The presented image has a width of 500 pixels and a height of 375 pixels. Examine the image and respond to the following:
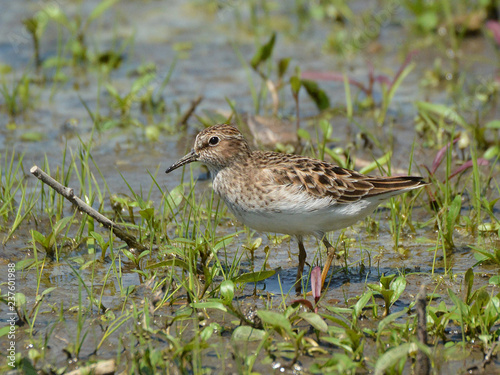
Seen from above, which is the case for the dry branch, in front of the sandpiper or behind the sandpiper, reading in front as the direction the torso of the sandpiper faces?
in front

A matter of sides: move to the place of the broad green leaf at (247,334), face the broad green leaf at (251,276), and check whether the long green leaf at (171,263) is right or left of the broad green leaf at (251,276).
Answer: left

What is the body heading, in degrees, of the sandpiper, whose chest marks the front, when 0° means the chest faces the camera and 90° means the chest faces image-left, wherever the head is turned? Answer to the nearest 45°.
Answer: approximately 90°

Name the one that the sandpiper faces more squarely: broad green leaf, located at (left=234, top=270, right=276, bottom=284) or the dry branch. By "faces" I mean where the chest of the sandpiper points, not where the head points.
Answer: the dry branch

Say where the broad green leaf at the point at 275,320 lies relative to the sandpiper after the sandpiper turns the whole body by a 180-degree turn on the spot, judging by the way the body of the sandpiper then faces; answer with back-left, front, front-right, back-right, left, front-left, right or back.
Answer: right

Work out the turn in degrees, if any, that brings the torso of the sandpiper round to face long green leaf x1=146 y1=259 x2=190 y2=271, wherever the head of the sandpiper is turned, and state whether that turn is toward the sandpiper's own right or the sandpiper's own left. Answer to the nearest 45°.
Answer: approximately 45° to the sandpiper's own left

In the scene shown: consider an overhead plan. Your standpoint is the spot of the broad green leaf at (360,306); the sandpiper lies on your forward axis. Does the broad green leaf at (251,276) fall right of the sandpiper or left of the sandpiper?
left

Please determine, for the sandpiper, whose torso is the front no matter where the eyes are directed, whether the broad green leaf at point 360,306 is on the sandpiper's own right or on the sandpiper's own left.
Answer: on the sandpiper's own left

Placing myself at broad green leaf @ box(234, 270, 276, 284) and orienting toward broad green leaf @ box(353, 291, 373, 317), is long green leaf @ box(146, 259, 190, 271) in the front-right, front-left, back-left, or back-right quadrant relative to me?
back-right

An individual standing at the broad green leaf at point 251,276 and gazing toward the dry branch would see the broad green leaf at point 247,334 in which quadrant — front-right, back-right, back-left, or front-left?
back-left

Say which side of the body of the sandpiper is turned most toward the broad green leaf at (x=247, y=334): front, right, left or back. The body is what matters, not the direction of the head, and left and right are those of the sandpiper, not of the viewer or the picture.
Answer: left
